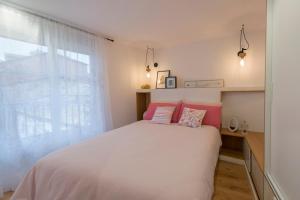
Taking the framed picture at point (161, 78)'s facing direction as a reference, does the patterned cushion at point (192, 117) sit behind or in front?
in front

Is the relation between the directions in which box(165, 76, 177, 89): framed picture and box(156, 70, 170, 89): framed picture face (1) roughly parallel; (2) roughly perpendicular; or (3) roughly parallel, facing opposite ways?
roughly parallel

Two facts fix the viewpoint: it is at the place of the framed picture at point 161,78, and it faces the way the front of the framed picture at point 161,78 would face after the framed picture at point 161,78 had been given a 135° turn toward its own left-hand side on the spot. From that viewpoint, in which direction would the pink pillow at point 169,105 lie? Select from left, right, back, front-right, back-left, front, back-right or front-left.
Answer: back-right

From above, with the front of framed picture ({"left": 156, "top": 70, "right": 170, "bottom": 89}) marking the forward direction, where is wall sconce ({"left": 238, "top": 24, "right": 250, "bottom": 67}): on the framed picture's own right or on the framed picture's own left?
on the framed picture's own left

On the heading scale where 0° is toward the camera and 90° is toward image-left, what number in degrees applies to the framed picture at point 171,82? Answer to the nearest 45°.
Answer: approximately 0°

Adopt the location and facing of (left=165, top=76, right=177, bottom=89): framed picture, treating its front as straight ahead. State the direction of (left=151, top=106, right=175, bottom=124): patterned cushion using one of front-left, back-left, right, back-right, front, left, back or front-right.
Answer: front

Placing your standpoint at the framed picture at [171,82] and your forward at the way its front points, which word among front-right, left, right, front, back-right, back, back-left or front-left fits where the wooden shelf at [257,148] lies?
front-left

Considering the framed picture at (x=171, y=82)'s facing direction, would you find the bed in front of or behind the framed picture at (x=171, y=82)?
in front

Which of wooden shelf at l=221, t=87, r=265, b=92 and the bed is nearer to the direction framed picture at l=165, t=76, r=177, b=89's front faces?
the bed

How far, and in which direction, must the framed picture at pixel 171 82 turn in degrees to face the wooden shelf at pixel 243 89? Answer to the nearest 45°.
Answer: approximately 45° to its left

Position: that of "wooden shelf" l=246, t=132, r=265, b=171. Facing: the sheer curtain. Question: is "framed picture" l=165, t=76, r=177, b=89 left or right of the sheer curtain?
right

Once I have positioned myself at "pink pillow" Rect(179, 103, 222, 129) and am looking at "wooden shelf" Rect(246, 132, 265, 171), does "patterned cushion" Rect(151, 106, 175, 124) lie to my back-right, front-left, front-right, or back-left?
back-right

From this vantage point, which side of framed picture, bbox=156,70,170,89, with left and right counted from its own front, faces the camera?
front

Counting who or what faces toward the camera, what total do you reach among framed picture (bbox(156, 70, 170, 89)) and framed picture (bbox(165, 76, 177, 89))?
2
